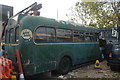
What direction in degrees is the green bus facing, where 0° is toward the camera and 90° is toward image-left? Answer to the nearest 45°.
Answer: approximately 225°
